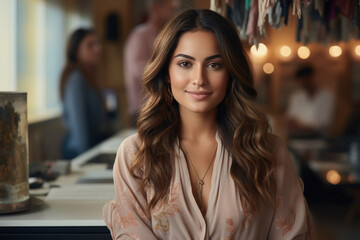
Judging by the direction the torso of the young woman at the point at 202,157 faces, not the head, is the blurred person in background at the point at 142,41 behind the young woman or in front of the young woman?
behind

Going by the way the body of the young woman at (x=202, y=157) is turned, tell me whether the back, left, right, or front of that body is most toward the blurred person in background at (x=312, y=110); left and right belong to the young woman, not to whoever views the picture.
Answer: back

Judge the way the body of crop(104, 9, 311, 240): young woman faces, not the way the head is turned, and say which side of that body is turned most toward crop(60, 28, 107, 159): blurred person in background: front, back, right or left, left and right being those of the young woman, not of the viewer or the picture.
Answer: back

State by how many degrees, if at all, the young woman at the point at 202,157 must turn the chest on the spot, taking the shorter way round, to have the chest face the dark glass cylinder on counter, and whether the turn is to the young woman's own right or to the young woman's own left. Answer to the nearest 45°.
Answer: approximately 90° to the young woman's own right

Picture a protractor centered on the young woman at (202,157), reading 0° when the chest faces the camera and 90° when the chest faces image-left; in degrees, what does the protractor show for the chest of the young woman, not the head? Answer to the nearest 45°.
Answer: approximately 0°
